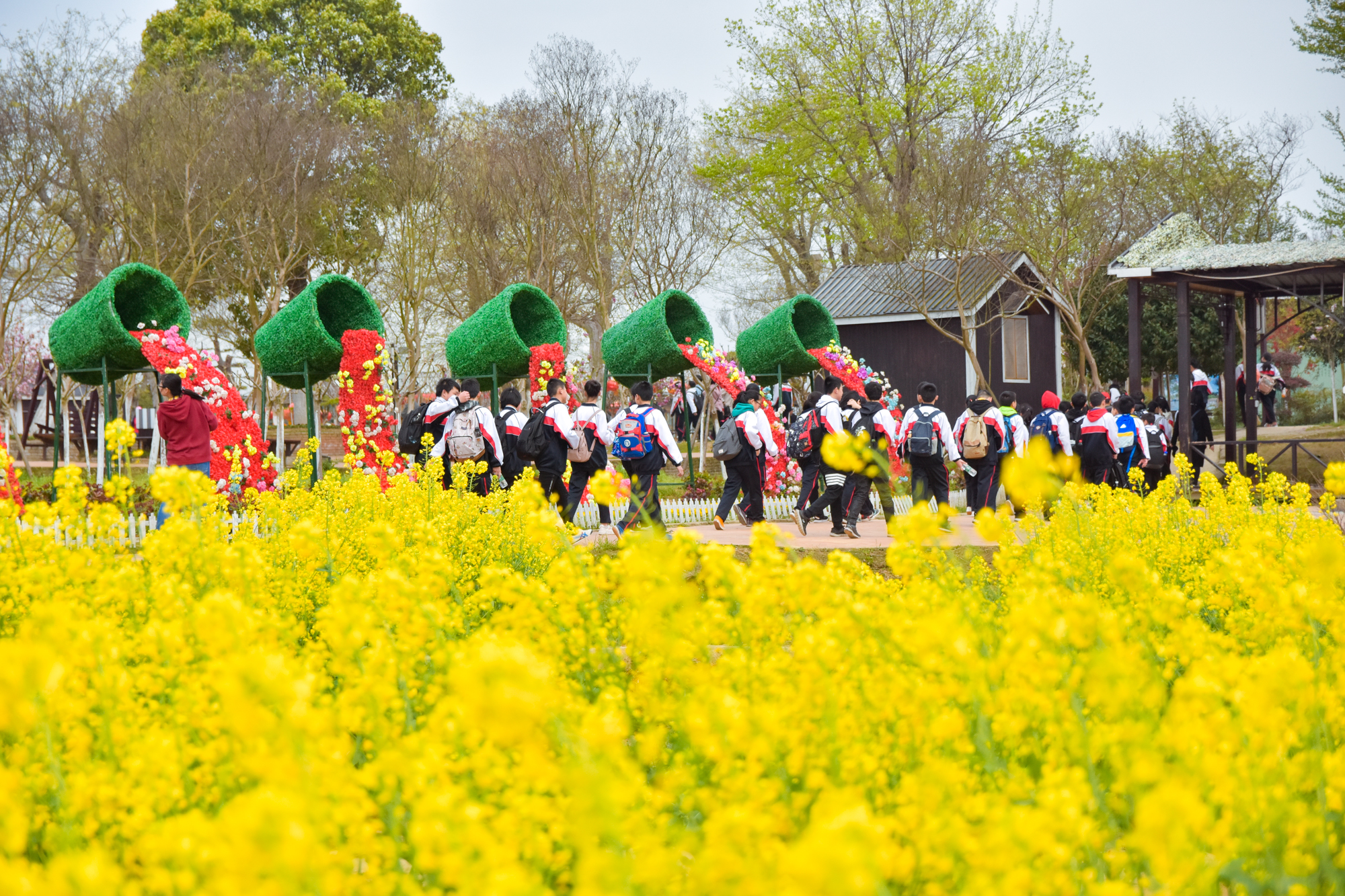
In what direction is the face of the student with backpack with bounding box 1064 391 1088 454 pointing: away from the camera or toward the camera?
away from the camera

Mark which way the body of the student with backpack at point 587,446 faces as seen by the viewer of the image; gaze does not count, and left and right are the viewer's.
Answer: facing away from the viewer and to the right of the viewer

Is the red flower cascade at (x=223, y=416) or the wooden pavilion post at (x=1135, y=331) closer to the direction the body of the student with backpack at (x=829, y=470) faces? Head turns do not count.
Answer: the wooden pavilion post

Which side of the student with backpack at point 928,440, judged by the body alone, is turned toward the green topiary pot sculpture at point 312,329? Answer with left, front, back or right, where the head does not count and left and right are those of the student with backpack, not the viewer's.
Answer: left

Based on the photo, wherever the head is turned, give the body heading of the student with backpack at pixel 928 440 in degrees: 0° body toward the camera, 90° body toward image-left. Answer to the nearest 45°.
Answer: approximately 180°

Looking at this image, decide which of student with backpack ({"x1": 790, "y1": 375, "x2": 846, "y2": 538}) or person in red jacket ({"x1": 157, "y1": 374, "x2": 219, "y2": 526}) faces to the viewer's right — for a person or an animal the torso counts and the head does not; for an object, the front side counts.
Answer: the student with backpack

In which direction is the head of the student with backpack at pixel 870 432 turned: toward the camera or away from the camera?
away from the camera

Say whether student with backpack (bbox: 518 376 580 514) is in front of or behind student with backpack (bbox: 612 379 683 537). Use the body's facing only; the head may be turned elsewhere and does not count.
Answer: behind

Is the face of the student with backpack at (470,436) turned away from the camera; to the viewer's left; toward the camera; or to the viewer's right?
away from the camera

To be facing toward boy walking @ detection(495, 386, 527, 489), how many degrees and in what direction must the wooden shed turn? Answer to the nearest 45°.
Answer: approximately 45° to its right

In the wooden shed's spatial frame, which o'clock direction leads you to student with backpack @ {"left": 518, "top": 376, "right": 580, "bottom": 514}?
The student with backpack is roughly at 2 o'clock from the wooden shed.

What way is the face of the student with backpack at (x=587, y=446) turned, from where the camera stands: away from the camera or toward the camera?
away from the camera
